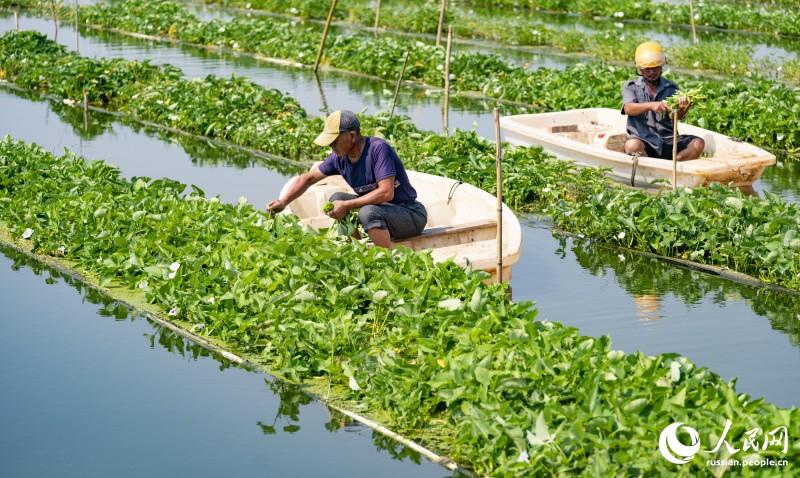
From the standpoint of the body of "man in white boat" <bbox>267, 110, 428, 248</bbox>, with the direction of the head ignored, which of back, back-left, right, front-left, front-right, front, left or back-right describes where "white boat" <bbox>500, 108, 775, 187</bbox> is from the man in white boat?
back

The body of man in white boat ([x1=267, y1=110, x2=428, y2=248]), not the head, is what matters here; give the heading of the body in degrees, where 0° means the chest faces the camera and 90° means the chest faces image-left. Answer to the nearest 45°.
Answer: approximately 45°

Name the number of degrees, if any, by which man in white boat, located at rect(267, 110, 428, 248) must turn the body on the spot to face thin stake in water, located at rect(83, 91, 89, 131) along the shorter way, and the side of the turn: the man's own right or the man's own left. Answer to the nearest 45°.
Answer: approximately 90° to the man's own right

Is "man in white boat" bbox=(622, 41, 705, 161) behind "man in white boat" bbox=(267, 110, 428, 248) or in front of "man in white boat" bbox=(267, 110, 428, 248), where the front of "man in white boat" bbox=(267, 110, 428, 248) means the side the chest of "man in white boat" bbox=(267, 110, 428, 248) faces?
behind

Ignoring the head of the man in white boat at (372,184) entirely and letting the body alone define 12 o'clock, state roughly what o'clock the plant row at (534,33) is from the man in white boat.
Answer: The plant row is roughly at 5 o'clock from the man in white boat.

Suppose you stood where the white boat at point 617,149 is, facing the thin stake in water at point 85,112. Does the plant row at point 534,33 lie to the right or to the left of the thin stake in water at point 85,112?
right

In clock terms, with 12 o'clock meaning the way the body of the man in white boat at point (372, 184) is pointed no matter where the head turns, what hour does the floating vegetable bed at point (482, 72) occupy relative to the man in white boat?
The floating vegetable bed is roughly at 5 o'clock from the man in white boat.

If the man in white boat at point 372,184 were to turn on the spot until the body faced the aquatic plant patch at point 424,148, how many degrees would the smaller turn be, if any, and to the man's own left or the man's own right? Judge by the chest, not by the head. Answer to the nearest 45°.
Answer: approximately 135° to the man's own right
